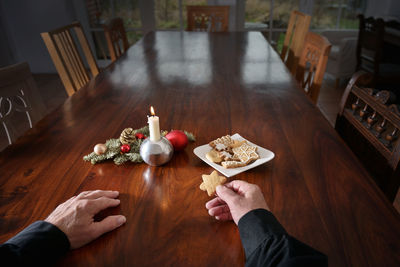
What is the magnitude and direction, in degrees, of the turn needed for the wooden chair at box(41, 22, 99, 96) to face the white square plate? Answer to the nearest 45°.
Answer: approximately 45° to its right

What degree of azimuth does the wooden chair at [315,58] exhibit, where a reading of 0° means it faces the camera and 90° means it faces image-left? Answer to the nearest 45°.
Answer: approximately 45°

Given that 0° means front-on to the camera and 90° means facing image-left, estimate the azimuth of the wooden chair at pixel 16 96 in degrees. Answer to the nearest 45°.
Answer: approximately 315°

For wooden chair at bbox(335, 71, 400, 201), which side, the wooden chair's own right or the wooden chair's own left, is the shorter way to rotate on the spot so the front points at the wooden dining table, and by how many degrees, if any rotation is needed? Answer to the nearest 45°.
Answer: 0° — it already faces it

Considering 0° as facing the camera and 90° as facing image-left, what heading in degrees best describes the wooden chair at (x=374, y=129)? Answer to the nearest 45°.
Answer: approximately 45°

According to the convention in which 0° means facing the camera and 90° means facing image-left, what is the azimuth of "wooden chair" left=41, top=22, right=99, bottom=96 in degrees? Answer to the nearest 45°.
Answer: approximately 315°

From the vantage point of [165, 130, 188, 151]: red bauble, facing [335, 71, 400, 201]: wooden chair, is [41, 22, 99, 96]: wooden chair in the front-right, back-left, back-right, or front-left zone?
back-left
